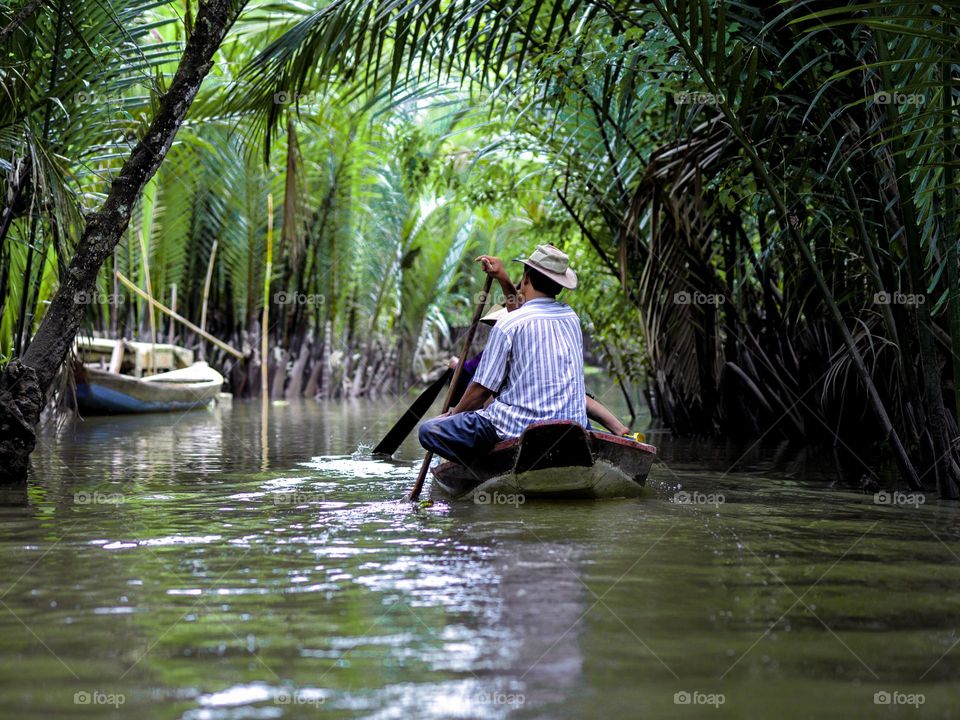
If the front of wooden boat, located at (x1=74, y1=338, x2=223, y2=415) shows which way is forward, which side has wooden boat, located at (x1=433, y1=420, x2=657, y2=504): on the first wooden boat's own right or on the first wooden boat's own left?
on the first wooden boat's own right

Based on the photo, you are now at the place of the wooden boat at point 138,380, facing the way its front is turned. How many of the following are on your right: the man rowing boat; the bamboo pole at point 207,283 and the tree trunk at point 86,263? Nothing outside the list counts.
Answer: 2

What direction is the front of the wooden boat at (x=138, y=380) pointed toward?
to the viewer's right

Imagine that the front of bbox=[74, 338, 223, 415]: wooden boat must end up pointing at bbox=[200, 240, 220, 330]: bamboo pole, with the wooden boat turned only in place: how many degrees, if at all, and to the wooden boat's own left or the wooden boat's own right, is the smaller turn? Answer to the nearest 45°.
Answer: approximately 90° to the wooden boat's own left

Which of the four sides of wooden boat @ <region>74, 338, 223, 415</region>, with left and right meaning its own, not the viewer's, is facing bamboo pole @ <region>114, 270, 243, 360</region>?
left

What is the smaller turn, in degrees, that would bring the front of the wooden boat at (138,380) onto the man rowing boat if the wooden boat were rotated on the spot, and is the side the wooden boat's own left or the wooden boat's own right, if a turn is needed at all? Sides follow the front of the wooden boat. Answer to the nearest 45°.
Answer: approximately 90° to the wooden boat's own right
